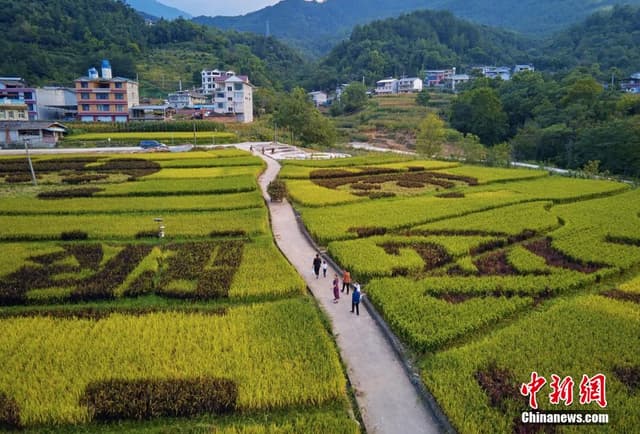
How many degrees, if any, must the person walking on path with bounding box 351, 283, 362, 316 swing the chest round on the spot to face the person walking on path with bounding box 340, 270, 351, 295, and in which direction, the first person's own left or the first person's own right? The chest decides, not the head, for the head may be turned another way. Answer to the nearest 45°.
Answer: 0° — they already face them

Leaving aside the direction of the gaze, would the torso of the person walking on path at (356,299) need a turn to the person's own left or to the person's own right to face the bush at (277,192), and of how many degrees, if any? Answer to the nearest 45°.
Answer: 0° — they already face it

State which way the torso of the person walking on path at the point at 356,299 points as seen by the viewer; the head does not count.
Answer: away from the camera
